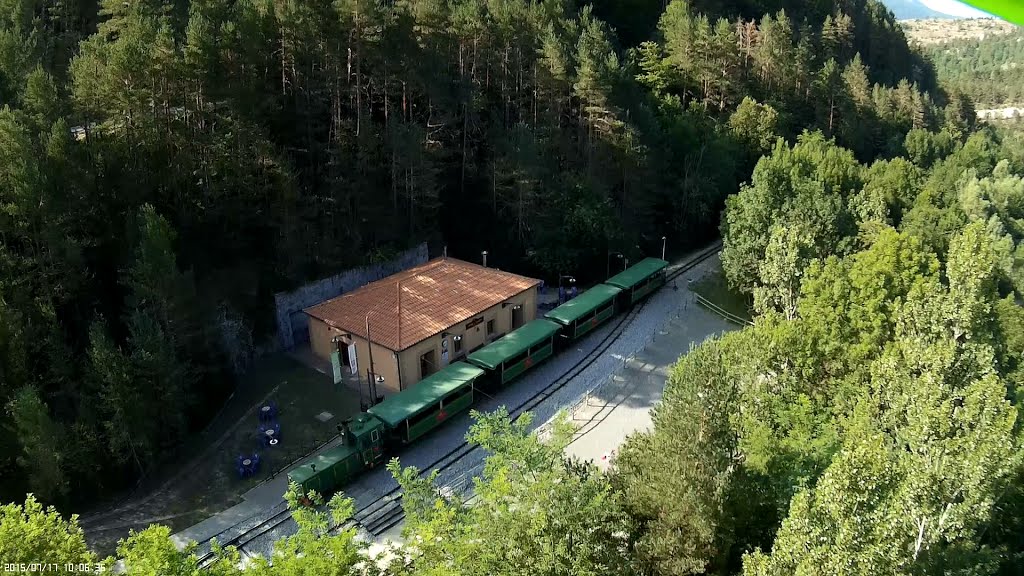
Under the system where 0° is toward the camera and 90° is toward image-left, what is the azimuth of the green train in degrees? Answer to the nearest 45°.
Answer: approximately 45°

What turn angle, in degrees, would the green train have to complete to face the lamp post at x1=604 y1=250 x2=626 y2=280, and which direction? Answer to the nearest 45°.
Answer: approximately 180°

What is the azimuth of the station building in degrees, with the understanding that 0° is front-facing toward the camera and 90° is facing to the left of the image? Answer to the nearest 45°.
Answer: approximately 315°

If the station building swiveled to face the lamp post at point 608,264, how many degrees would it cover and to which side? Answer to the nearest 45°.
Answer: approximately 90° to its left

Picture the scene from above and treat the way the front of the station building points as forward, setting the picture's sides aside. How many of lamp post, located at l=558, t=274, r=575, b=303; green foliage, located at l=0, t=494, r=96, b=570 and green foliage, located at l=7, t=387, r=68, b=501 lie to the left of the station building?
1

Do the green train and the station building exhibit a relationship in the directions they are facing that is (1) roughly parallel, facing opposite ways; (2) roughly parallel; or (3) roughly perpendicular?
roughly perpendicular

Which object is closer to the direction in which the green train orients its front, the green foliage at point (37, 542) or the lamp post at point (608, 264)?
the green foliage

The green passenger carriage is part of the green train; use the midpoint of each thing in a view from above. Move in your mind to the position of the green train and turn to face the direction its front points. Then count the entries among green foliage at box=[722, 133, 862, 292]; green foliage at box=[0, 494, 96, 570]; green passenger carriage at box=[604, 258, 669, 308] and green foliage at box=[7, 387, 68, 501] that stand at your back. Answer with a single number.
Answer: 2

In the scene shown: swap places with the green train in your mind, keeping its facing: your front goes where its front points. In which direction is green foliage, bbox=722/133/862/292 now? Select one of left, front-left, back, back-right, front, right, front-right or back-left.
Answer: back
